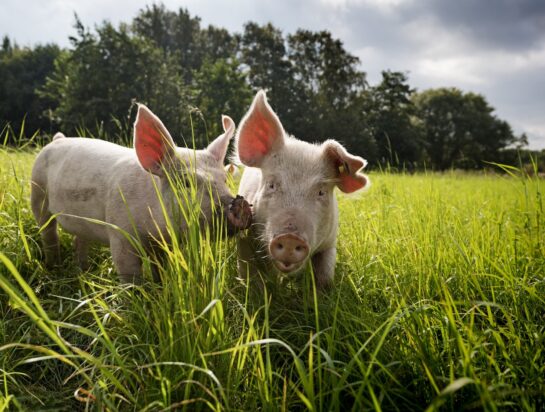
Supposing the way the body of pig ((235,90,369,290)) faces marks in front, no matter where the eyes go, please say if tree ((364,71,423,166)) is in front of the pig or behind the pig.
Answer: behind

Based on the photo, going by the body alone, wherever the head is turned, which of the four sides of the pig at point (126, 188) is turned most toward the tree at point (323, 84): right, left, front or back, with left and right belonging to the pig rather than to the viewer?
left

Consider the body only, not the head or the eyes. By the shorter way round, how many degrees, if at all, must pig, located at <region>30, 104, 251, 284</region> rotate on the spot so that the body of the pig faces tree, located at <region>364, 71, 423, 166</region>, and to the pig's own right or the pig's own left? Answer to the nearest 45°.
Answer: approximately 90° to the pig's own left

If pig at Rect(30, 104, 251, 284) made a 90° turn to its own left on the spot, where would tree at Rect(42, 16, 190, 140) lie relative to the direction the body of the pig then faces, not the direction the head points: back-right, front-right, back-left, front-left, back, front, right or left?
front-left

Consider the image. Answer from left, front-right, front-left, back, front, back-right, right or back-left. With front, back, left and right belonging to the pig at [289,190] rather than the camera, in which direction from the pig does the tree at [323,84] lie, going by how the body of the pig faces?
back

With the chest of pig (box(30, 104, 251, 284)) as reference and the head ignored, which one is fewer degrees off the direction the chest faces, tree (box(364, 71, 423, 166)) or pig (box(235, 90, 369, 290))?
the pig

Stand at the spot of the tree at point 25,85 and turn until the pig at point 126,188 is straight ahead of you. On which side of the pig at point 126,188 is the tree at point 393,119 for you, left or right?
left

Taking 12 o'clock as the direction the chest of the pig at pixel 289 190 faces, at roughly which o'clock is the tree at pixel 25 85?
The tree is roughly at 5 o'clock from the pig.

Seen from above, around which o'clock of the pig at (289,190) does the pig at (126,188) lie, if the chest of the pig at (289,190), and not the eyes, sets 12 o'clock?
the pig at (126,188) is roughly at 3 o'clock from the pig at (289,190).

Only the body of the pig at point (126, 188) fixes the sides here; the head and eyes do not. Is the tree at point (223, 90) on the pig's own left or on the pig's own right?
on the pig's own left
